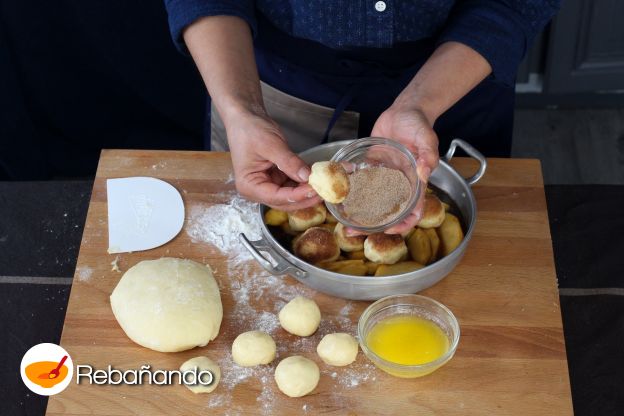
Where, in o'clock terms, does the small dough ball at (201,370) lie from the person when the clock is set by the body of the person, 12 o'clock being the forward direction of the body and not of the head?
The small dough ball is roughly at 1 o'clock from the person.

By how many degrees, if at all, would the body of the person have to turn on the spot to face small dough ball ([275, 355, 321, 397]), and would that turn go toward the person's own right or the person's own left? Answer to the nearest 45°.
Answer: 0° — they already face it

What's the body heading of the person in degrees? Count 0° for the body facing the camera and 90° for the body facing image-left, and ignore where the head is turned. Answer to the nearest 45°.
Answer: approximately 0°
